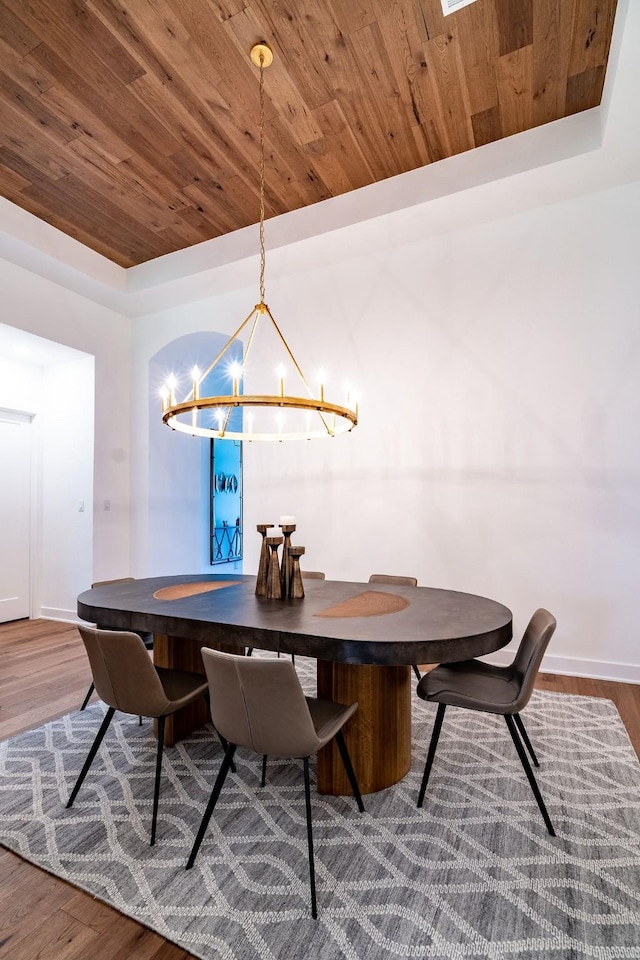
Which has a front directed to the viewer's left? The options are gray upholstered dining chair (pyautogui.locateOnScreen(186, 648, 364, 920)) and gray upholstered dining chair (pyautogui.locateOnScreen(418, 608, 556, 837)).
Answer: gray upholstered dining chair (pyautogui.locateOnScreen(418, 608, 556, 837))

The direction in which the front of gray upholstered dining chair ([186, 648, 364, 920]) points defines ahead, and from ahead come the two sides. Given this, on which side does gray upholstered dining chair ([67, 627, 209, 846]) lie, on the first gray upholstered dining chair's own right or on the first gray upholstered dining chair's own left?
on the first gray upholstered dining chair's own left

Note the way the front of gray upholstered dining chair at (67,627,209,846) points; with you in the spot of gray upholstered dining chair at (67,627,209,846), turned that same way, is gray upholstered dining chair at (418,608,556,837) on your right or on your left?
on your right

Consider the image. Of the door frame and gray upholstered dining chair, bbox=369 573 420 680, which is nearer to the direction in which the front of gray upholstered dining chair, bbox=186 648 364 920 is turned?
the gray upholstered dining chair

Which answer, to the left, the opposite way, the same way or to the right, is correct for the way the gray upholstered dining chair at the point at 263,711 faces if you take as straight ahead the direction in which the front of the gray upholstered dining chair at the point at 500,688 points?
to the right

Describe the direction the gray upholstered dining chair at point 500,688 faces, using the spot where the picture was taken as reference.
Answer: facing to the left of the viewer

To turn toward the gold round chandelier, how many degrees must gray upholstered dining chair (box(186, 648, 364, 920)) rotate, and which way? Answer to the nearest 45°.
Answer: approximately 45° to its left

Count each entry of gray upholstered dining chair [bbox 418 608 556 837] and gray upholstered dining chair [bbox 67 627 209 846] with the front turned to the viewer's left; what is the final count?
1

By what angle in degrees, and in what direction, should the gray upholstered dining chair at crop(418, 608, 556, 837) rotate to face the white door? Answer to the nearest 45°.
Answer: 0° — it already faces it

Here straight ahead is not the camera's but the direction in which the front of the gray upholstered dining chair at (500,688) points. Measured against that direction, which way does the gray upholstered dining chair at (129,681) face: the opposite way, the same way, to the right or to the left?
to the right
